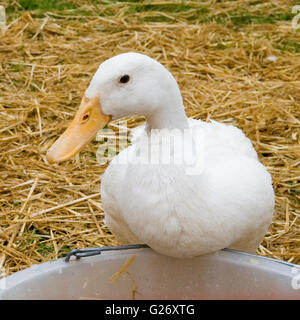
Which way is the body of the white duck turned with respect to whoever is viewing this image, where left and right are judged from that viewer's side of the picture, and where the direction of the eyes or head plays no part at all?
facing the viewer and to the left of the viewer
